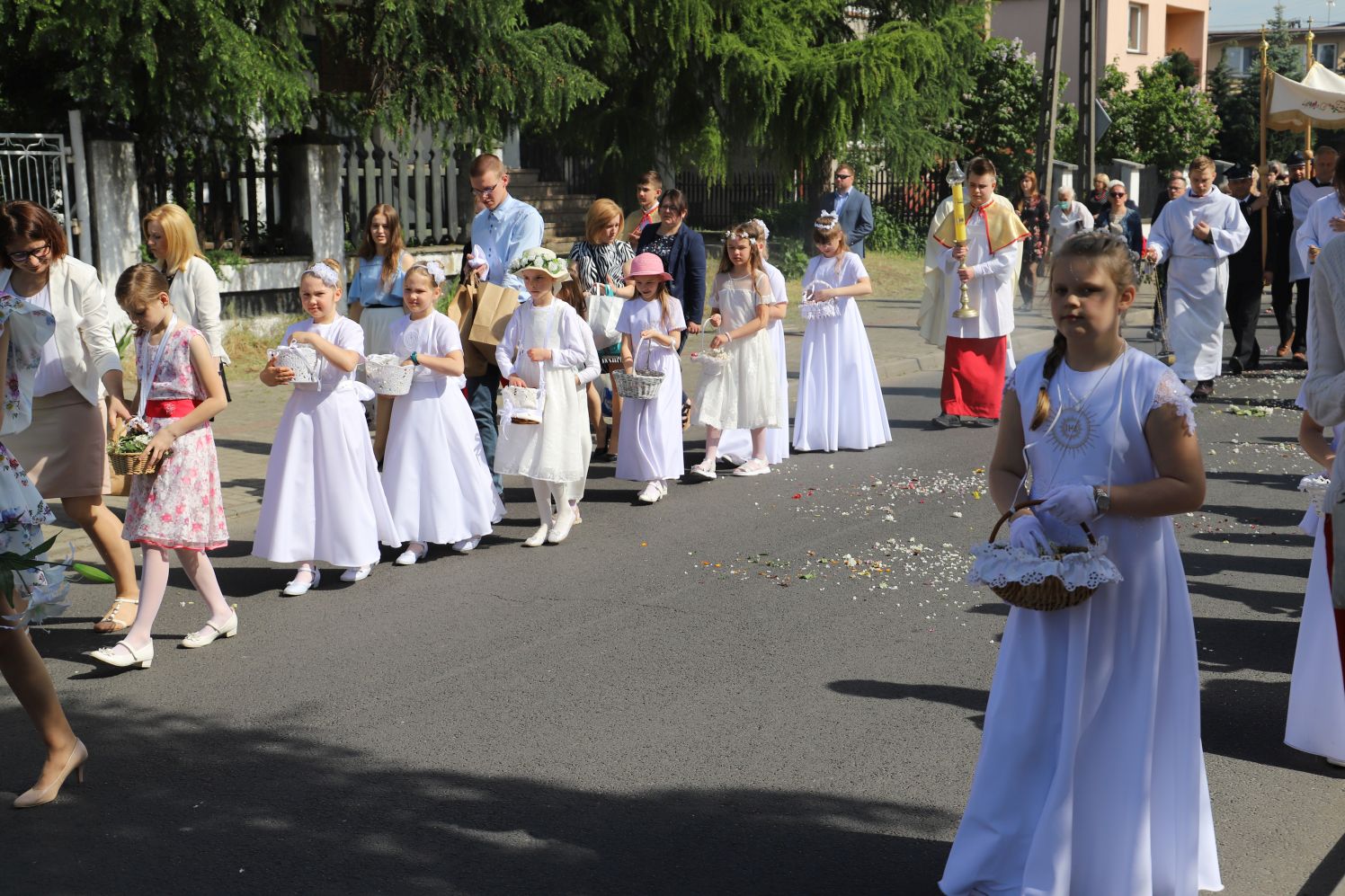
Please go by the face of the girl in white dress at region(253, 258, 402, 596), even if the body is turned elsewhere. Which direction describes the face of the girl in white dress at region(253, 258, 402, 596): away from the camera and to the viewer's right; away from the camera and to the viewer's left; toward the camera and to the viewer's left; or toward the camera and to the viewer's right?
toward the camera and to the viewer's left

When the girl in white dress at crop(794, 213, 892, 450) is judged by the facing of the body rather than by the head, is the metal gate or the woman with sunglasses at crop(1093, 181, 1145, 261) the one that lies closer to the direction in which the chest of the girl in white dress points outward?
the metal gate

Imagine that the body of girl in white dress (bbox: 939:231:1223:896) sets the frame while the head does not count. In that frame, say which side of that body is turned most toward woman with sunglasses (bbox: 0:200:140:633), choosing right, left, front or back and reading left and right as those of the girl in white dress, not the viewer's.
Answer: right

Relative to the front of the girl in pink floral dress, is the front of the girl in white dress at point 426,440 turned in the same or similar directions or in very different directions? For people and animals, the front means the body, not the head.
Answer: same or similar directions

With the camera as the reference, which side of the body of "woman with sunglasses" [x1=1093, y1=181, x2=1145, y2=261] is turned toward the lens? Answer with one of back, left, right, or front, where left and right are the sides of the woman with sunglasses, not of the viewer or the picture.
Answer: front

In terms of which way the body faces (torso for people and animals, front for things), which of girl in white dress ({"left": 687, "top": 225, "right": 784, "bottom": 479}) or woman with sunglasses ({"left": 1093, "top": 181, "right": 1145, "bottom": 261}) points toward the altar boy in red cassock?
the woman with sunglasses

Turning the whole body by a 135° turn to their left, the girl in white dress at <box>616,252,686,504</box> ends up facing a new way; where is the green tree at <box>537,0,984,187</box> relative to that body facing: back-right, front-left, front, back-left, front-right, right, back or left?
front-left

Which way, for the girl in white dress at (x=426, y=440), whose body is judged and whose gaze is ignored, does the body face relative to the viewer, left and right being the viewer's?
facing the viewer and to the left of the viewer

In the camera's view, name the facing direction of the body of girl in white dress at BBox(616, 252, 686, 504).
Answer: toward the camera

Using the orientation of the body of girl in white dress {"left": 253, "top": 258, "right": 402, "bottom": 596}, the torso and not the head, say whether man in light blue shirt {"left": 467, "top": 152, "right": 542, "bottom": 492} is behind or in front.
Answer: behind

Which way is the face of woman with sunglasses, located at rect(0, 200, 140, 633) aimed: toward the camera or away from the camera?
toward the camera

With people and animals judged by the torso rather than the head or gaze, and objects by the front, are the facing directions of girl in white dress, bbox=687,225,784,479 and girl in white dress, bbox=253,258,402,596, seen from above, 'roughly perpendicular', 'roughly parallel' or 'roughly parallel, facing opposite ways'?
roughly parallel

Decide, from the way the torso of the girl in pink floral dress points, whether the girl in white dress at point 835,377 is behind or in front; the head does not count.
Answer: behind

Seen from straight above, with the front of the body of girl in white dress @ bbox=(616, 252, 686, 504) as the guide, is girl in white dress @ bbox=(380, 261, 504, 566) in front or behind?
in front

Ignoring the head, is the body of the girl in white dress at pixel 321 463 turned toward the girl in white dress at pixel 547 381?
no

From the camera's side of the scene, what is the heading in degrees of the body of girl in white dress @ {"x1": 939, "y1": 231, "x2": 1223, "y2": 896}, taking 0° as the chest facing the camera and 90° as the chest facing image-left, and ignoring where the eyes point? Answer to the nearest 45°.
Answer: approximately 45°

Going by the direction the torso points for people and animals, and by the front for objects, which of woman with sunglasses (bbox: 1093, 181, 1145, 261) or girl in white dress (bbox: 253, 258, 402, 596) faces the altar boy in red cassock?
the woman with sunglasses

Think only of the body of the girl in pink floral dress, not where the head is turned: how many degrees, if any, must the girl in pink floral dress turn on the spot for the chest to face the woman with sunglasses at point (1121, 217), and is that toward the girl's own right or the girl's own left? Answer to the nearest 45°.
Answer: approximately 180°

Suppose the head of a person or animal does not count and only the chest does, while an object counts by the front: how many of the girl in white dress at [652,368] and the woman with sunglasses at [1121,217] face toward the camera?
2

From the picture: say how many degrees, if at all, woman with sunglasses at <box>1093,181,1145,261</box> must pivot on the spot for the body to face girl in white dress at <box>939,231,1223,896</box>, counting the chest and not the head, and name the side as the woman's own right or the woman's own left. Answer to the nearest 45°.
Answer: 0° — they already face them

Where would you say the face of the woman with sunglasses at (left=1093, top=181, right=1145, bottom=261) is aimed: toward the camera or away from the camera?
toward the camera
